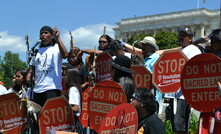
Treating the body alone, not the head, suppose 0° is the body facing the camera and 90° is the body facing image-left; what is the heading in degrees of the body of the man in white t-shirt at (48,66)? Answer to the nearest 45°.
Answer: approximately 45°

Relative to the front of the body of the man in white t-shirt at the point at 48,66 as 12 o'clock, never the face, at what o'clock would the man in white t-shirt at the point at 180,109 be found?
the man in white t-shirt at the point at 180,109 is roughly at 8 o'clock from the man in white t-shirt at the point at 48,66.
